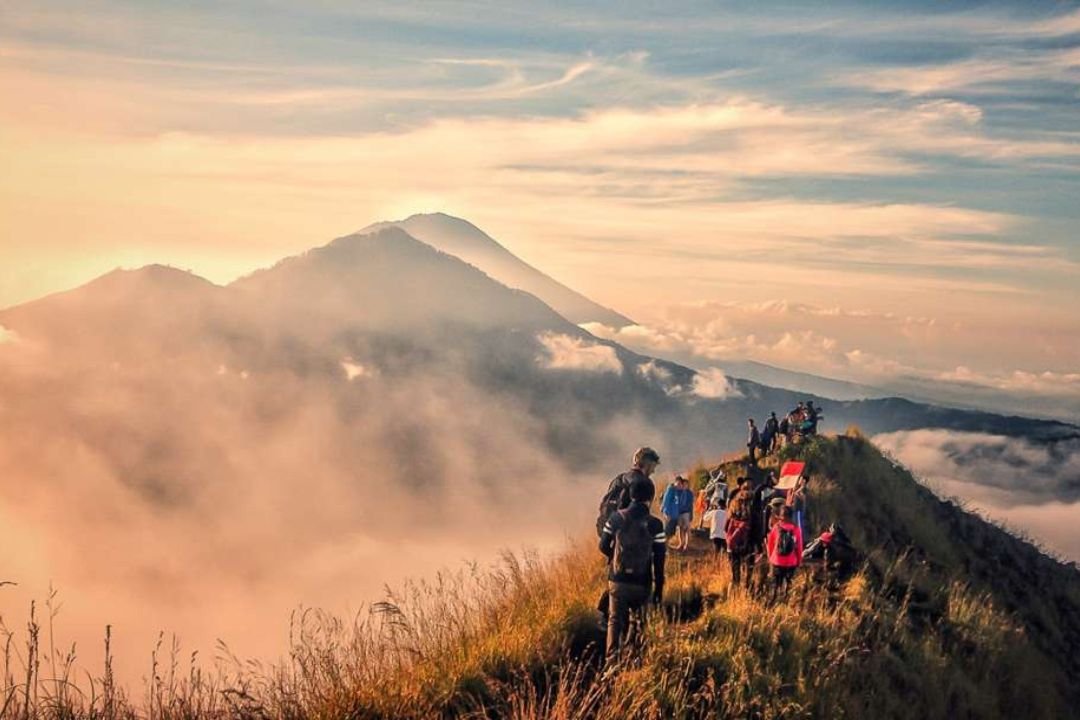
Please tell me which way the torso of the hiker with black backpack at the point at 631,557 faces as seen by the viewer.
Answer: away from the camera

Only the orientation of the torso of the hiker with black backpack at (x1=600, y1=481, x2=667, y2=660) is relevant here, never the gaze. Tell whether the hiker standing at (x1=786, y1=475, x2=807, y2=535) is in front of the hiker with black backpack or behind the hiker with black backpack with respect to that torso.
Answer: in front

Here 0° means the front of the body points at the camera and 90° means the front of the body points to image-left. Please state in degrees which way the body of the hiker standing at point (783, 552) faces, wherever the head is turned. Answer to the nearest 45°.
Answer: approximately 180°

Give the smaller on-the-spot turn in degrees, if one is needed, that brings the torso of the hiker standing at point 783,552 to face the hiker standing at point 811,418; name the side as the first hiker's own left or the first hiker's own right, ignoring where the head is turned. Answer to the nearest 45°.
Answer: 0° — they already face them

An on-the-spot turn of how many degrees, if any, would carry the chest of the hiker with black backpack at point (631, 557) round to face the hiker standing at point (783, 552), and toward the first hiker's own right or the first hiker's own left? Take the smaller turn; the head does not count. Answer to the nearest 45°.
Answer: approximately 45° to the first hiker's own right

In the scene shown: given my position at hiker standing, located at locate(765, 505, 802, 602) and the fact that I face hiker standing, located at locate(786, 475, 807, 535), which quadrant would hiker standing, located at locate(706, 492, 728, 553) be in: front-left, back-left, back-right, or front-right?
front-left

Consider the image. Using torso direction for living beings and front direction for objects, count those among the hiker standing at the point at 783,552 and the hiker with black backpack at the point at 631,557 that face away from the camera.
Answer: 2

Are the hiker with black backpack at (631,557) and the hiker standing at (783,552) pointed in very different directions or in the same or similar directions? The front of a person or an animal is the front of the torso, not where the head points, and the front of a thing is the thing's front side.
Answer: same or similar directions

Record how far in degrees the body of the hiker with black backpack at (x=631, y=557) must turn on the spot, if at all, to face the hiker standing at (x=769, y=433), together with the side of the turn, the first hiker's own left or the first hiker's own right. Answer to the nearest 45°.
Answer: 0° — they already face them

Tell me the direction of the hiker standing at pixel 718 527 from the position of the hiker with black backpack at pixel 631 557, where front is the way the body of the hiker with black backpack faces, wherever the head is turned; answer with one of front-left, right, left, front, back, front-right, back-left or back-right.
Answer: front

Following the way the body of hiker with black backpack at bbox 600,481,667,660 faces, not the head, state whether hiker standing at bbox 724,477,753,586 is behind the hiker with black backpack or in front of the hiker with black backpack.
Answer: in front

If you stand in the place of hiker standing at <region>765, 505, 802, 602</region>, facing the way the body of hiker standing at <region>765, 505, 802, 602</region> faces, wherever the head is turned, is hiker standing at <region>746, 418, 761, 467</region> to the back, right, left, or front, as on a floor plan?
front
